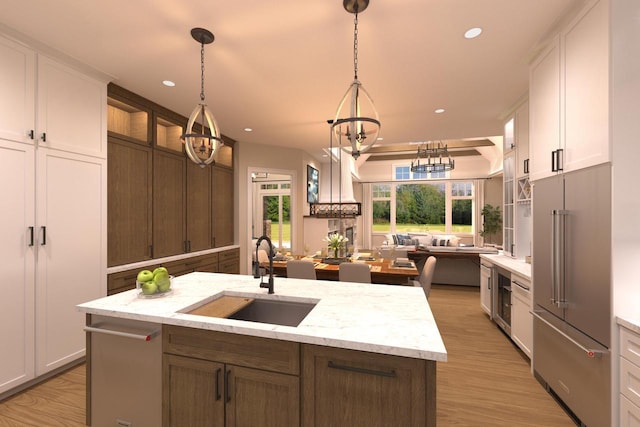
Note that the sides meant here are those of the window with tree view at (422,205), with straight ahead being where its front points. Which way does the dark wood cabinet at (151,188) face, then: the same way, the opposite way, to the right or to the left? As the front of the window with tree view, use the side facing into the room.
to the left

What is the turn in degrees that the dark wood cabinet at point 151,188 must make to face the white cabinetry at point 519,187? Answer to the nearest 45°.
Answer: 0° — it already faces it

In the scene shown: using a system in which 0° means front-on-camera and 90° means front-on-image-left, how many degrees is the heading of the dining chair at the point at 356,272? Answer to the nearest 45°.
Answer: approximately 180°

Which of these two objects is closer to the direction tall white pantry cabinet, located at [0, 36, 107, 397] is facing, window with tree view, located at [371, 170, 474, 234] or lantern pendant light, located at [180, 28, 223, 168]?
the lantern pendant light

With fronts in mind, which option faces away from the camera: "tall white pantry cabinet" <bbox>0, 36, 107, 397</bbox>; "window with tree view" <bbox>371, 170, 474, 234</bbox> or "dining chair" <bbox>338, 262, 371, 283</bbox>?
the dining chair

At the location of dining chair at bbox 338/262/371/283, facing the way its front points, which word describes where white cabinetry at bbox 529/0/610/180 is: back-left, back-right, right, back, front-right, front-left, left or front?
back-right

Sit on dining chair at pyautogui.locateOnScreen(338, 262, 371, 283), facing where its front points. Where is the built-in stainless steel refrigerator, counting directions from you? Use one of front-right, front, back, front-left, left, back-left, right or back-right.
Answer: back-right

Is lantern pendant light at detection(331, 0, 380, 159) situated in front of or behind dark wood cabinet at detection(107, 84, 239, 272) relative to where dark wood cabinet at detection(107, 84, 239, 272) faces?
in front

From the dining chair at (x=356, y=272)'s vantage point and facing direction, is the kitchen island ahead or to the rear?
to the rear

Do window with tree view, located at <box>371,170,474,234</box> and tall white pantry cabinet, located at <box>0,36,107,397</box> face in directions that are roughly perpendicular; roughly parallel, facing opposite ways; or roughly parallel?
roughly perpendicular

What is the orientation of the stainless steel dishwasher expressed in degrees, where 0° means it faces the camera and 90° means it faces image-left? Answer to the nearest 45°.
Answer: approximately 45°

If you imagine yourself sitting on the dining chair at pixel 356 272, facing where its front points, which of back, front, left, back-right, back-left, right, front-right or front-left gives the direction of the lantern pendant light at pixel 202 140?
back-left

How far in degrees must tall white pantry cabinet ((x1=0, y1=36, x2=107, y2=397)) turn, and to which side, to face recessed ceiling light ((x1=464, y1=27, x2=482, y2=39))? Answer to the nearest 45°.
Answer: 0° — it already faces it

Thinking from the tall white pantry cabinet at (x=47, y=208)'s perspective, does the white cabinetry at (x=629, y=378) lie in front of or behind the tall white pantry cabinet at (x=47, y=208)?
in front

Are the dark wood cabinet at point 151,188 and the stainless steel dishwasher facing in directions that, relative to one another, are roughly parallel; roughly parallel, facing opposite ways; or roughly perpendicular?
roughly perpendicular
